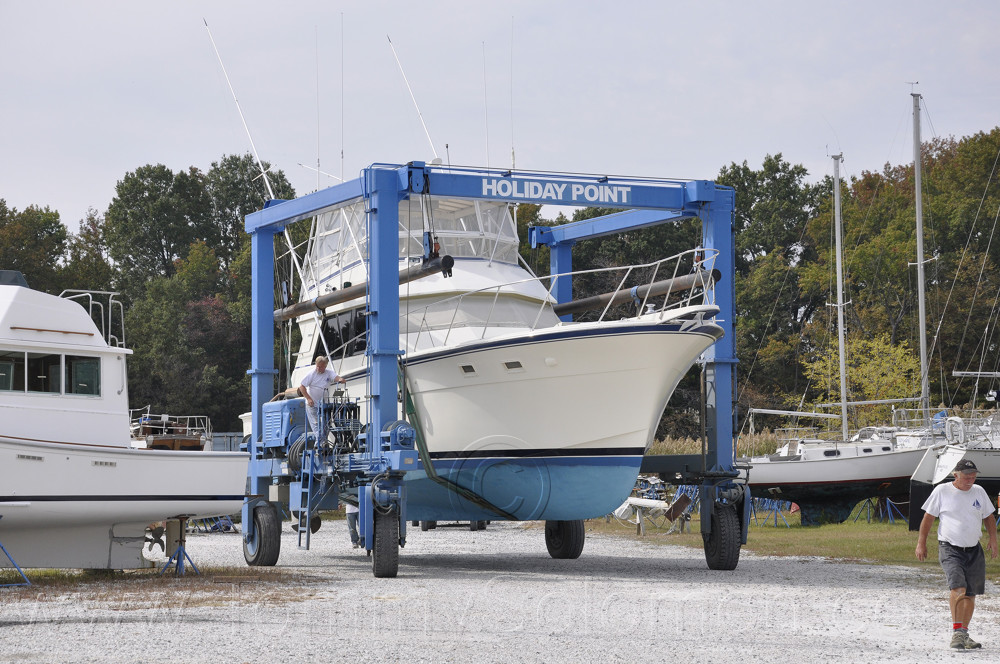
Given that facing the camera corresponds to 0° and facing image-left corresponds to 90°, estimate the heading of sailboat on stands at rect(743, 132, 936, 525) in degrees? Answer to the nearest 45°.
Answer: approximately 270°

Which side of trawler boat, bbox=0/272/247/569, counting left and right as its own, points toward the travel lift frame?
back

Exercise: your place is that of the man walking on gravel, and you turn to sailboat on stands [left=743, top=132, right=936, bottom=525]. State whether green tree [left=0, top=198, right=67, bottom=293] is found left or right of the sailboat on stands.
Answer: left

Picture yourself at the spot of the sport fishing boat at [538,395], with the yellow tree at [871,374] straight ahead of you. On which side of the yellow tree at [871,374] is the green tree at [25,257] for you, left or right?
left

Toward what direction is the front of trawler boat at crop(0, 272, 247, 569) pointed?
to the viewer's left

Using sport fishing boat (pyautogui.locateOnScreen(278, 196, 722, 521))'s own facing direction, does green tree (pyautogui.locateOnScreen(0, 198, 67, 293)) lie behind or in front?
behind

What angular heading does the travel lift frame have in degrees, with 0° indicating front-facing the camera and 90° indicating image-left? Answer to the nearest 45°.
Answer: approximately 315°
